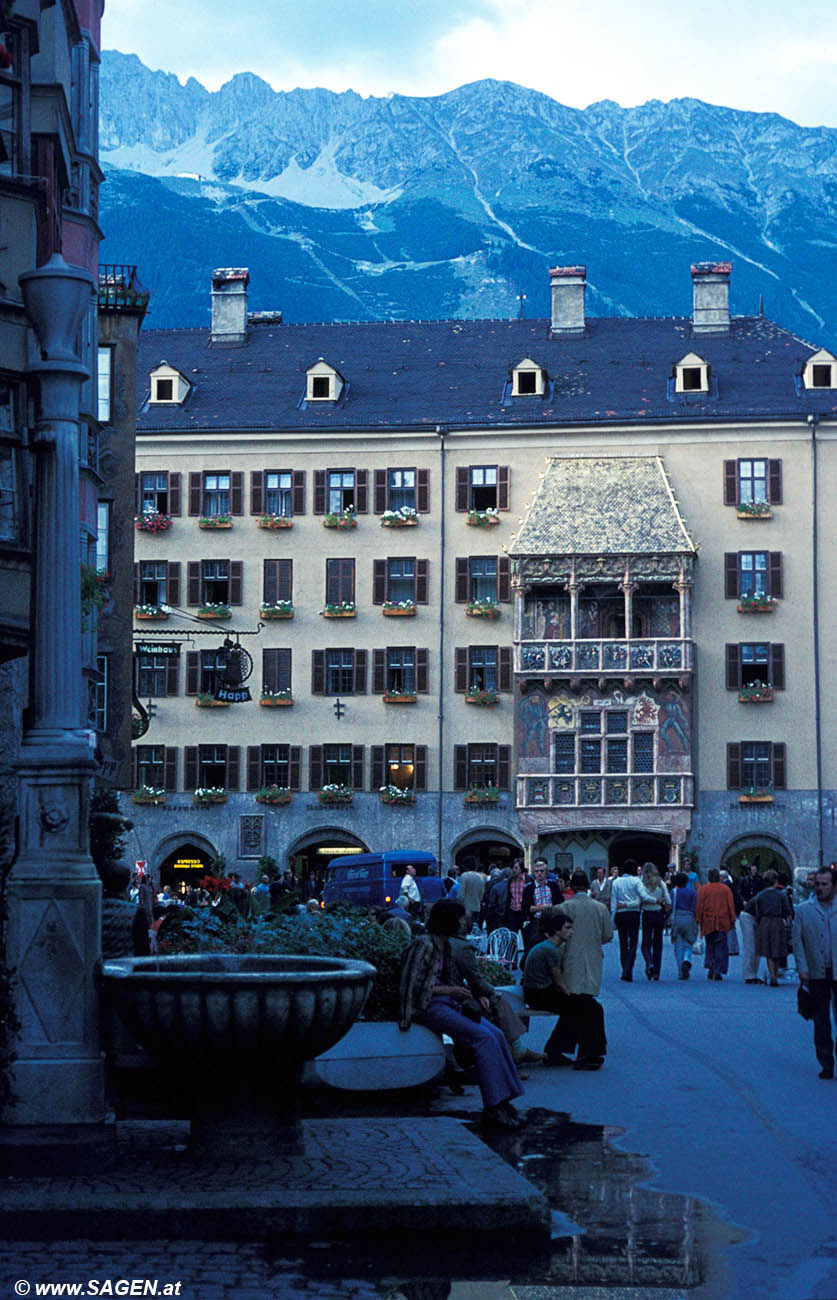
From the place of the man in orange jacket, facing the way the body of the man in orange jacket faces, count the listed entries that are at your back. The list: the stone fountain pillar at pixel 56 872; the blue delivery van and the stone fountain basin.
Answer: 2

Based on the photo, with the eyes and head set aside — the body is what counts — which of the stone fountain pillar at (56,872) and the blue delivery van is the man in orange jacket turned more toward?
the blue delivery van

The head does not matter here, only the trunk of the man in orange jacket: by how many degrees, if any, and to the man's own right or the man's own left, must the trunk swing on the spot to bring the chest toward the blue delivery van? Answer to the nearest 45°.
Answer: approximately 45° to the man's own left

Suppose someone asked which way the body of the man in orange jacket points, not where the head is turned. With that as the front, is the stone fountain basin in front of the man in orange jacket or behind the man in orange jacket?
behind

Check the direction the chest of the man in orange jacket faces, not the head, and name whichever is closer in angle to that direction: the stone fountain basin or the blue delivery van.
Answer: the blue delivery van

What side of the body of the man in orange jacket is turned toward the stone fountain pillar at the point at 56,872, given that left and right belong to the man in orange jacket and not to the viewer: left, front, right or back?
back

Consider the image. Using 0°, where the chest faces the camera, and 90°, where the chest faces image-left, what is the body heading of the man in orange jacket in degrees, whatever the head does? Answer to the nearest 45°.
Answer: approximately 180°
